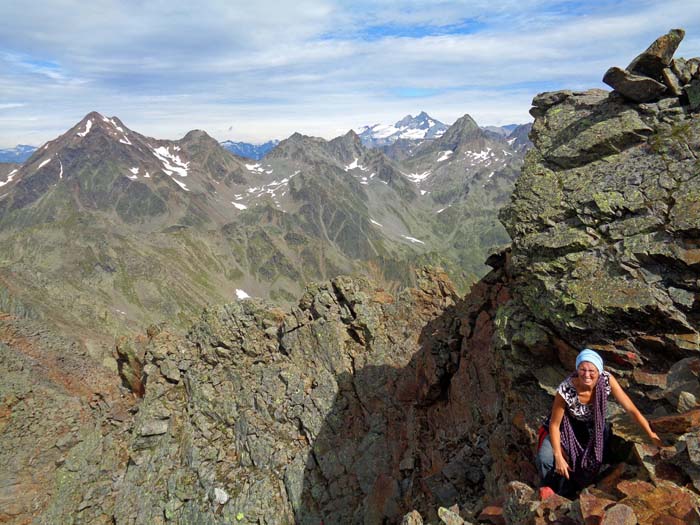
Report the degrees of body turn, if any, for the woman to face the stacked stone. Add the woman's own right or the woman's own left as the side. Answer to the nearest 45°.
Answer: approximately 180°

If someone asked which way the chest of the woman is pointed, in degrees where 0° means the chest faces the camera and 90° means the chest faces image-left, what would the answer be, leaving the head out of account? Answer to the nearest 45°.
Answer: approximately 0°
